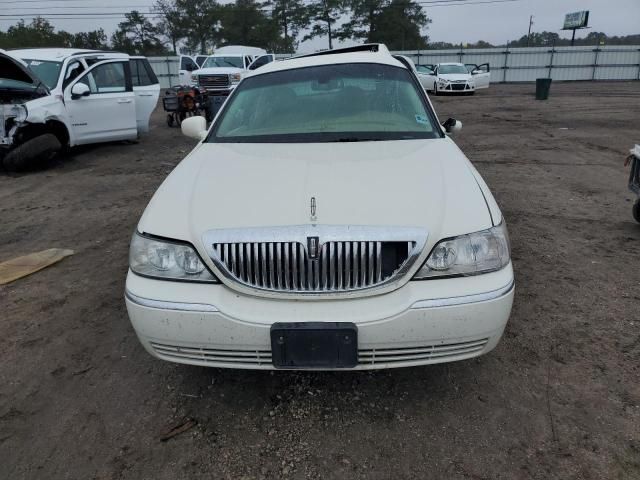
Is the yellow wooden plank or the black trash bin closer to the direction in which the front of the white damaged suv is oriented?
the yellow wooden plank

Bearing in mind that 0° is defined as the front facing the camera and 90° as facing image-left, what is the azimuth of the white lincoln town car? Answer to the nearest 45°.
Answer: approximately 0°

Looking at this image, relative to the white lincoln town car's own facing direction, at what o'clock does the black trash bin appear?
The black trash bin is roughly at 7 o'clock from the white lincoln town car.

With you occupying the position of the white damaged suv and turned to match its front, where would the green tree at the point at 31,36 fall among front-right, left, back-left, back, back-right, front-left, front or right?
back-right

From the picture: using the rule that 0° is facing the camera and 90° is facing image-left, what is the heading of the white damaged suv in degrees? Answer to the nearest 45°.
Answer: approximately 45°

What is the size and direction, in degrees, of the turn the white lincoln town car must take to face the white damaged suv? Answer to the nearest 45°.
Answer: approximately 135° to its right

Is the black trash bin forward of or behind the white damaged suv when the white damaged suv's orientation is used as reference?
behind
